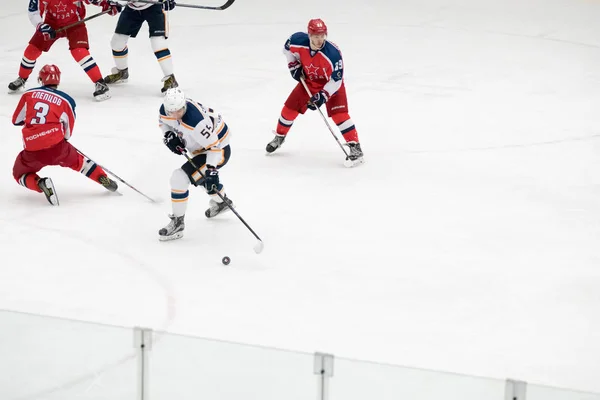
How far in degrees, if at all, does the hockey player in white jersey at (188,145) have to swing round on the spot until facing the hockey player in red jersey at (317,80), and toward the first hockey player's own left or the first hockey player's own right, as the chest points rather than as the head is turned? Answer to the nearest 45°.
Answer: approximately 180°

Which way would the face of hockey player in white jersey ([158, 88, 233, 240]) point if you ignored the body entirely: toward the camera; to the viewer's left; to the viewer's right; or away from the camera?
toward the camera

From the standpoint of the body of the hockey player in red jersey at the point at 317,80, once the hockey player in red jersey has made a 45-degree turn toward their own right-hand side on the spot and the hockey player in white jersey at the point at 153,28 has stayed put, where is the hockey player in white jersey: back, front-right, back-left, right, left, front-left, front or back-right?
right

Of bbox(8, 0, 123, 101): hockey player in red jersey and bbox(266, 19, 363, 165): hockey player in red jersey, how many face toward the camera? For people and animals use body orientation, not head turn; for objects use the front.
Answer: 2

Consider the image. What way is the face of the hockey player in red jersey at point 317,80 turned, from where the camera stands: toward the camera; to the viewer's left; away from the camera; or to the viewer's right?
toward the camera

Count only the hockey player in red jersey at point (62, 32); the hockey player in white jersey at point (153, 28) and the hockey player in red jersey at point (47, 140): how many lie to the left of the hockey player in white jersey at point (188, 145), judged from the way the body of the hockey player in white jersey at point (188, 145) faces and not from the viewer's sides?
0

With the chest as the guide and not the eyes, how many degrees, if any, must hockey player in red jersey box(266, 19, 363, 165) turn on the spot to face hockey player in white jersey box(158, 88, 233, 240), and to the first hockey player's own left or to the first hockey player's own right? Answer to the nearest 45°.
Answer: approximately 45° to the first hockey player's own right

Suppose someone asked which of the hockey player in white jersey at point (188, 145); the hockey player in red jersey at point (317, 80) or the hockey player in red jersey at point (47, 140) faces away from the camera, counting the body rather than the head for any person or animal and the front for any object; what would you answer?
the hockey player in red jersey at point (47, 140)

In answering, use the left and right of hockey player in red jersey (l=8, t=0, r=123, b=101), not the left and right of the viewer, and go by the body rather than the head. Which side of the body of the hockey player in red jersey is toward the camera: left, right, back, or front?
front

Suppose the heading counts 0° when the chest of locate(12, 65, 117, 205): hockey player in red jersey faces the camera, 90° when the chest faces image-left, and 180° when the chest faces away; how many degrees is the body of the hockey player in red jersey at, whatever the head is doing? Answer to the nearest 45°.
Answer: approximately 180°

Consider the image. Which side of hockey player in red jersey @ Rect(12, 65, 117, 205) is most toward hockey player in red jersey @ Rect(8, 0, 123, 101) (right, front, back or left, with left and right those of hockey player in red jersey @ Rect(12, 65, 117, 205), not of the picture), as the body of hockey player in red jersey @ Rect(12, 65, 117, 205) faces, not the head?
front

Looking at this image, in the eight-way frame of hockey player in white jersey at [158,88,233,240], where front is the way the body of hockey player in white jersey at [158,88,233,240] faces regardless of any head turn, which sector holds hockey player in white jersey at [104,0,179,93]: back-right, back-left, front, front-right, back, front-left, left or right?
back-right

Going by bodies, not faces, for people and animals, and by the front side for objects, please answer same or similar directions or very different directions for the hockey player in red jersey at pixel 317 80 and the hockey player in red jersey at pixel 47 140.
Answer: very different directions

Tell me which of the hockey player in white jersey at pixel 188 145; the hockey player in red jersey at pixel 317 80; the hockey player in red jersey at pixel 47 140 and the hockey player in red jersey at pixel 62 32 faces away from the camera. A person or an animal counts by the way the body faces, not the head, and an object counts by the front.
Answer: the hockey player in red jersey at pixel 47 140

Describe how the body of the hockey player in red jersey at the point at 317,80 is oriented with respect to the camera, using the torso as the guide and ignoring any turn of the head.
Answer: toward the camera

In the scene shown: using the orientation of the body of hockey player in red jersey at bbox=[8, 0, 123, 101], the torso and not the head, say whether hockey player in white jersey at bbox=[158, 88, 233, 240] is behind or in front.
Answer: in front

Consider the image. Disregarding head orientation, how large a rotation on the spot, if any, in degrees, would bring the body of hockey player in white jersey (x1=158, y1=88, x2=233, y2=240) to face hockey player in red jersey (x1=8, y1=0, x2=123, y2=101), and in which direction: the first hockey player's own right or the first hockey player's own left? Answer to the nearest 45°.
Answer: approximately 135° to the first hockey player's own right

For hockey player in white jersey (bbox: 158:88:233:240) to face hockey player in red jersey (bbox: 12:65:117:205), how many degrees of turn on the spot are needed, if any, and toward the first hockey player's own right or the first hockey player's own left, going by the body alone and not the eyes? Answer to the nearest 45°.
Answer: approximately 90° to the first hockey player's own right

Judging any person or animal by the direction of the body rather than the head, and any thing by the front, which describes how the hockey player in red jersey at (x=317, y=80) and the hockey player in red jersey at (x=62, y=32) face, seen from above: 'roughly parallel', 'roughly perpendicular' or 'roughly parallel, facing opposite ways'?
roughly parallel

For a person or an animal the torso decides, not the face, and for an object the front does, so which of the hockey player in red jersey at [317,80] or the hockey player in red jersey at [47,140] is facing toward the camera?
the hockey player in red jersey at [317,80]
